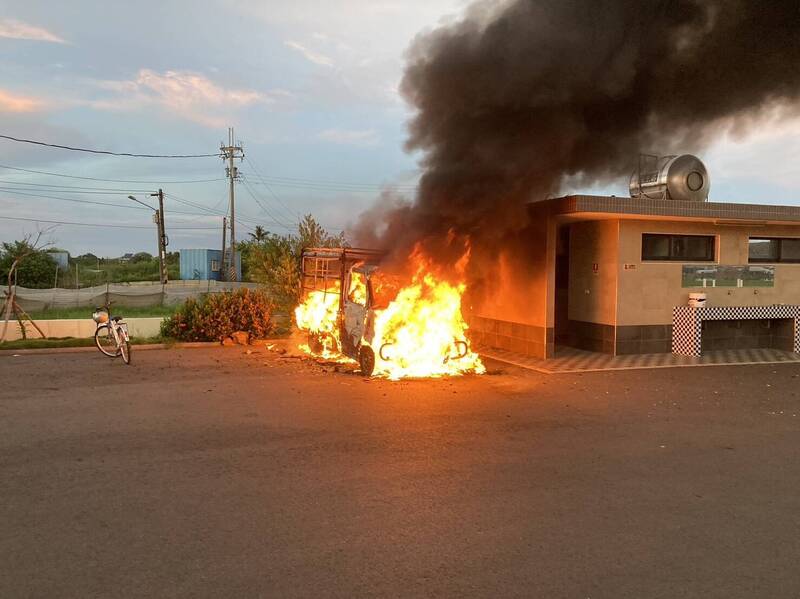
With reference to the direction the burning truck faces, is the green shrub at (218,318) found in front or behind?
behind

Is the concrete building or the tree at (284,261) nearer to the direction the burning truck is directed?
the concrete building

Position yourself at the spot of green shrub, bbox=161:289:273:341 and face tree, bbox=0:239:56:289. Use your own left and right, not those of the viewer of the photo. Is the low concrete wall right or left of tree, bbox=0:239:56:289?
left

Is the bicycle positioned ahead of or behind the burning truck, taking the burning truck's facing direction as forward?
behind

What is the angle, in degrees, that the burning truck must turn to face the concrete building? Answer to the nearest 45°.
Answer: approximately 90° to its left

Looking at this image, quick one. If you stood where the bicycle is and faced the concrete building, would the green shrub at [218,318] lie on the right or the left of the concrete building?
left

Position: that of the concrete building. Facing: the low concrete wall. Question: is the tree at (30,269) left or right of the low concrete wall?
right

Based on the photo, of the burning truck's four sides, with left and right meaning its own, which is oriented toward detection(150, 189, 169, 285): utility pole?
back

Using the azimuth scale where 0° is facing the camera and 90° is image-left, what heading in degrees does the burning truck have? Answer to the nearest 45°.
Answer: approximately 315°

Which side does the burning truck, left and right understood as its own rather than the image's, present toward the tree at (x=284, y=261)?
back

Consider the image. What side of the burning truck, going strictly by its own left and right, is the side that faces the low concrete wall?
back

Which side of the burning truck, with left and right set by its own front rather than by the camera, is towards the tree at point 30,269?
back
